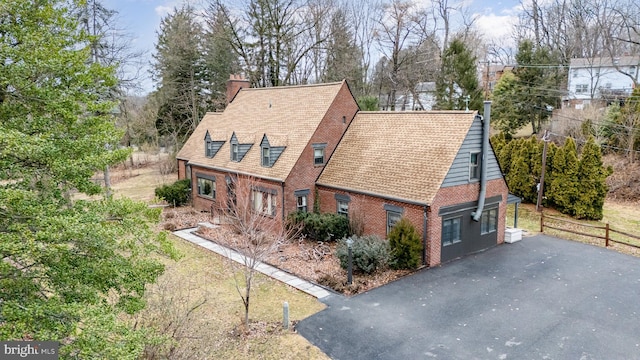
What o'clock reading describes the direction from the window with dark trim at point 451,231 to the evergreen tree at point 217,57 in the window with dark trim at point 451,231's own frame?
The evergreen tree is roughly at 6 o'clock from the window with dark trim.

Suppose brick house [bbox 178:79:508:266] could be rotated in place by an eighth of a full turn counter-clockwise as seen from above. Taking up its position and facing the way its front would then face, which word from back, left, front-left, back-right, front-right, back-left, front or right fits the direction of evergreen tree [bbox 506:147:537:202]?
back-left

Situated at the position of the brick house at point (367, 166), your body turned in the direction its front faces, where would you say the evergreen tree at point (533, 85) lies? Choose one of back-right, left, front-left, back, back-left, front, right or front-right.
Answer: back

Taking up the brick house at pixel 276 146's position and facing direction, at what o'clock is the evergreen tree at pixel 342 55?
The evergreen tree is roughly at 5 o'clock from the brick house.

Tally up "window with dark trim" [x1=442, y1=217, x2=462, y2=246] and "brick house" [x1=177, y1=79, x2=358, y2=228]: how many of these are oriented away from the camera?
0

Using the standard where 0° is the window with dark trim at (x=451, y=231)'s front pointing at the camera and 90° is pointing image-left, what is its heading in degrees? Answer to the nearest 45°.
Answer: approximately 315°

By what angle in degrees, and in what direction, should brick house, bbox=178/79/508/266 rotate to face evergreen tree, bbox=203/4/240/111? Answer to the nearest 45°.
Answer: approximately 90° to its right

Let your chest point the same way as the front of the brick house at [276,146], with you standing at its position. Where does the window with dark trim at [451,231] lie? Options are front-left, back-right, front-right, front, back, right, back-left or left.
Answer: left

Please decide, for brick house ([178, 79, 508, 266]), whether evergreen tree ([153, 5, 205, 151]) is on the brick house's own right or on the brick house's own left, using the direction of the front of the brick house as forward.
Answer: on the brick house's own right

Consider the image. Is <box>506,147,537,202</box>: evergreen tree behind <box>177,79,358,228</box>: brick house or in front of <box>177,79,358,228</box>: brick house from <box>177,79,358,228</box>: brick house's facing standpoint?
behind

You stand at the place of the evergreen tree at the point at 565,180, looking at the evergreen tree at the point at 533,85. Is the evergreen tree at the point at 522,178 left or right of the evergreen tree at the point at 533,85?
left

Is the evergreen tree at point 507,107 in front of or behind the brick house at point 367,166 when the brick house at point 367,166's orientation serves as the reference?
behind

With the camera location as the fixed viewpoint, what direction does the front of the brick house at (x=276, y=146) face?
facing the viewer and to the left of the viewer

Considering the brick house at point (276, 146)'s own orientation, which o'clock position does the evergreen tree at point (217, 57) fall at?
The evergreen tree is roughly at 4 o'clock from the brick house.

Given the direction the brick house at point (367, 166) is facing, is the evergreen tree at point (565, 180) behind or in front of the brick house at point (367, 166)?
behind

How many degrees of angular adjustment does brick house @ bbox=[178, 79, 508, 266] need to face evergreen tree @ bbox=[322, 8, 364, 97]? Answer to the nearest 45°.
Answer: approximately 135° to its right

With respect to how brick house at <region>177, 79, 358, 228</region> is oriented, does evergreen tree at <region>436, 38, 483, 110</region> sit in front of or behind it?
behind

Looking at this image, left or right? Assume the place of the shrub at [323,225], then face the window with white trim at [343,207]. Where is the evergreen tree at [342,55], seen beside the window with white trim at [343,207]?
left

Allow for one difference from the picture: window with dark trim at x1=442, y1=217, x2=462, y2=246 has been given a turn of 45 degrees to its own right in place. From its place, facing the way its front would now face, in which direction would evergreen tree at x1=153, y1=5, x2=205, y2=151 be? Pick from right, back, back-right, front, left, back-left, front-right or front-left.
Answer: back-right
